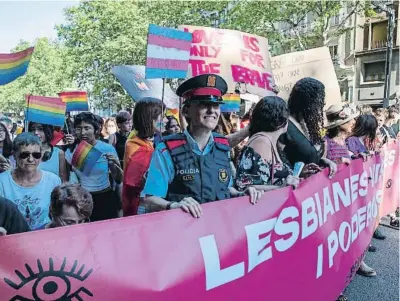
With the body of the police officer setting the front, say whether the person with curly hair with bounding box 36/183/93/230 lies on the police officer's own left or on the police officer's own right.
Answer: on the police officer's own right

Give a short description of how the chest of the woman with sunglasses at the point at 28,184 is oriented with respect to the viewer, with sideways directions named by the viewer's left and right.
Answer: facing the viewer

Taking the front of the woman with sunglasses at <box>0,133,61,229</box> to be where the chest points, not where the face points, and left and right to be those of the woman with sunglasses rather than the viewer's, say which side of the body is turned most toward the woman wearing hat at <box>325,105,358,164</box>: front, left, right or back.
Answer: left

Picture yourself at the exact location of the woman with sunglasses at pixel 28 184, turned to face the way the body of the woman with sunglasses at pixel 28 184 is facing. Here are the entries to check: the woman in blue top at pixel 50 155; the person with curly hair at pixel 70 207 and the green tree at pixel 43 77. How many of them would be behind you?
2

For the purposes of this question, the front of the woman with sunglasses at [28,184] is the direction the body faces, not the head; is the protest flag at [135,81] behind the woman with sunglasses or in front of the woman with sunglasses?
behind

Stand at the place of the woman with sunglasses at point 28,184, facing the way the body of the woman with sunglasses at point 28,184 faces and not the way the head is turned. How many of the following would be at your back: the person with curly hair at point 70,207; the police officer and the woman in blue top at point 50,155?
1

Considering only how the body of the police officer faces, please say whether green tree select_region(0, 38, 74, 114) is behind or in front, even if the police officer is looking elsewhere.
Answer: behind

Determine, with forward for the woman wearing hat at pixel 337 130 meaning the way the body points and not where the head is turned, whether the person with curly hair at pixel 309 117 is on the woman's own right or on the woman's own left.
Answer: on the woman's own right

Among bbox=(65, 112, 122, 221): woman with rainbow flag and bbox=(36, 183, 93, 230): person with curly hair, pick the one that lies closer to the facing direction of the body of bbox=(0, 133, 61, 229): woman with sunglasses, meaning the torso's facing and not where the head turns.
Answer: the person with curly hair

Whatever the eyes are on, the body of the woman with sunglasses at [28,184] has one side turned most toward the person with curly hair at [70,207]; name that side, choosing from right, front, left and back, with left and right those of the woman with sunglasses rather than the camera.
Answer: front

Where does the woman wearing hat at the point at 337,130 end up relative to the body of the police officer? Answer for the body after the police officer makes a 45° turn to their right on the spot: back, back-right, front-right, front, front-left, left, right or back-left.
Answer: back-left

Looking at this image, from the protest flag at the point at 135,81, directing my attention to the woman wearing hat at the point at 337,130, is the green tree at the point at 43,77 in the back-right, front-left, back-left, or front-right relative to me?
back-left
